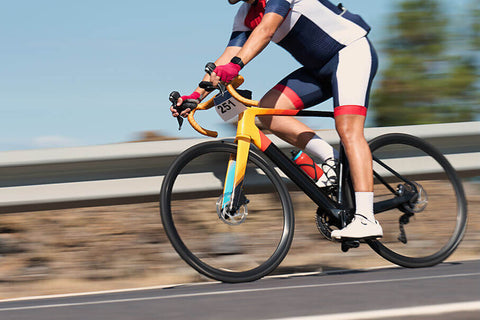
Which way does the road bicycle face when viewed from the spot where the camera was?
facing the viewer and to the left of the viewer
